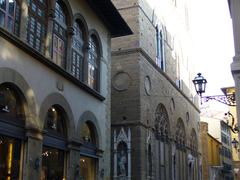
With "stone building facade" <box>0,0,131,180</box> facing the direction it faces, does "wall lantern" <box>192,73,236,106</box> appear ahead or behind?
ahead

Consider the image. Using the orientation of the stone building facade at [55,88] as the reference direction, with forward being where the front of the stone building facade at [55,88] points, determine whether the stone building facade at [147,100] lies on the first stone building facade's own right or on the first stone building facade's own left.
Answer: on the first stone building facade's own left

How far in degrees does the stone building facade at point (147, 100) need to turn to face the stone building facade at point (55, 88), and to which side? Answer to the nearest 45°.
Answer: approximately 45° to its right

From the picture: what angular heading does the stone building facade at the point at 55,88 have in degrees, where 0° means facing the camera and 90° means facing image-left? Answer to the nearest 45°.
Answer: approximately 315°
